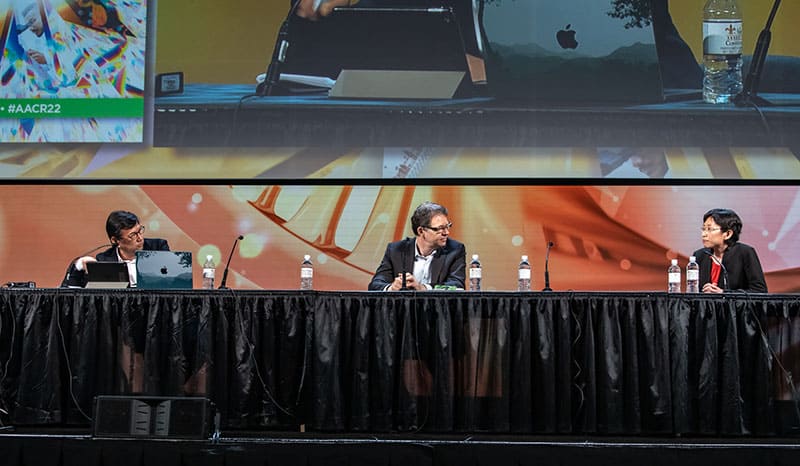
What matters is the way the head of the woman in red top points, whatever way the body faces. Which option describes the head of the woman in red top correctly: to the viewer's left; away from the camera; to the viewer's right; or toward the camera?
to the viewer's left

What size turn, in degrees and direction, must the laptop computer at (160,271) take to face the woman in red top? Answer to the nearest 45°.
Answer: approximately 90° to its right

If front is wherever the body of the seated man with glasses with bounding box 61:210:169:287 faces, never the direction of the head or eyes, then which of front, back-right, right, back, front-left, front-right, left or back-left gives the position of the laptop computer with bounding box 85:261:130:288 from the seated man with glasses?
front-right

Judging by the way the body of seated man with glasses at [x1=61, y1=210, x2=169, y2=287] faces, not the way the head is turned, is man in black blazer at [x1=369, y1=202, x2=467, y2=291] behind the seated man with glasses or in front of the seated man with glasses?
in front

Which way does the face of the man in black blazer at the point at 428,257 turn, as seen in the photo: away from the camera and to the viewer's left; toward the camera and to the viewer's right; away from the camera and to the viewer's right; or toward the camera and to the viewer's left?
toward the camera and to the viewer's right

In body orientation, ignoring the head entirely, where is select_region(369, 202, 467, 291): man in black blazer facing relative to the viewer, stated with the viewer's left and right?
facing the viewer

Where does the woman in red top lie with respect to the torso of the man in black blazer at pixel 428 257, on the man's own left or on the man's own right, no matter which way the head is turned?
on the man's own left

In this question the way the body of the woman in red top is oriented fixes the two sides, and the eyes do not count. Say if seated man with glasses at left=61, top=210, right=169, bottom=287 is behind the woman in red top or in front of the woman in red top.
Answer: in front

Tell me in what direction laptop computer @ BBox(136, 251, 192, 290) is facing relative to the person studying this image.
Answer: facing away from the viewer

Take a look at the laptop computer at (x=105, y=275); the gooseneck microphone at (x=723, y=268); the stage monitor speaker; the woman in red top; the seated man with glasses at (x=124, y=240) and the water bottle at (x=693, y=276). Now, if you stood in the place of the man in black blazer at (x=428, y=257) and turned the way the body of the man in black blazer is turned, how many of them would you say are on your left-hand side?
3
